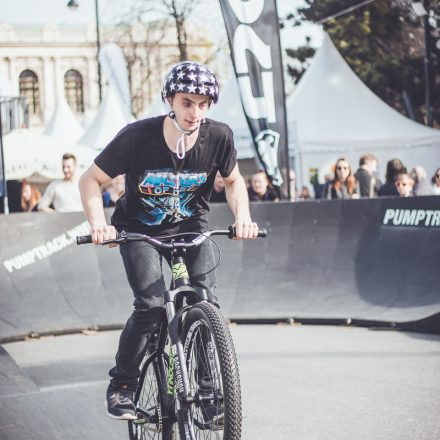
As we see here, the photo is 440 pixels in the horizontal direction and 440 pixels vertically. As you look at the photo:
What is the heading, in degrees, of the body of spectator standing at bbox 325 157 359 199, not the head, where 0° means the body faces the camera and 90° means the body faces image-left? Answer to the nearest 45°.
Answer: approximately 0°

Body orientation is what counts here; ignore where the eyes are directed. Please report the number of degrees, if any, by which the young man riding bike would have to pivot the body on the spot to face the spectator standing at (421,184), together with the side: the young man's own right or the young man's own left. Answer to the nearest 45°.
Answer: approximately 135° to the young man's own left

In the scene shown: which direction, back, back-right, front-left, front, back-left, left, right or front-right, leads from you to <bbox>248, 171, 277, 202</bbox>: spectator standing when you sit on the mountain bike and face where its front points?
back-left

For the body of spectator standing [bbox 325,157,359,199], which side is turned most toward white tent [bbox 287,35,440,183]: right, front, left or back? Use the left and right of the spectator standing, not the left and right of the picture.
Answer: back

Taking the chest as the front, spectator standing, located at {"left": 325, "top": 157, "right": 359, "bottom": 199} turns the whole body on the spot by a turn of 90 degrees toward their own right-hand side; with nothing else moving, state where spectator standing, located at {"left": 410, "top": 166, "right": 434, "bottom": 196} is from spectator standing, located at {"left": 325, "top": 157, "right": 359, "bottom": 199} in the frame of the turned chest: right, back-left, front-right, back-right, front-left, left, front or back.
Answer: back-right

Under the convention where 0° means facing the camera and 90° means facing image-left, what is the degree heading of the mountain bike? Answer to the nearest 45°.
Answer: approximately 315°

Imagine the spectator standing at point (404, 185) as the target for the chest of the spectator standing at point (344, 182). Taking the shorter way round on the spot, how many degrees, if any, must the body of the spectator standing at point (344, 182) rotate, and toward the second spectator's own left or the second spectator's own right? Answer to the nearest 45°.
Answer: approximately 45° to the second spectator's own left

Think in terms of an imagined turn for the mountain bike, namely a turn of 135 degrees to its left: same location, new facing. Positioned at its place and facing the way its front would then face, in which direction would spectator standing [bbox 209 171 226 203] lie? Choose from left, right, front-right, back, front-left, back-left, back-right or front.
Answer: front

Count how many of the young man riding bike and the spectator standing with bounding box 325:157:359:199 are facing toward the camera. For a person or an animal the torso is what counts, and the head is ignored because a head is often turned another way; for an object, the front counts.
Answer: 2

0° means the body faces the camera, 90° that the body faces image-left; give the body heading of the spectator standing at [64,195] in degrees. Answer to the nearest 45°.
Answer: approximately 315°
